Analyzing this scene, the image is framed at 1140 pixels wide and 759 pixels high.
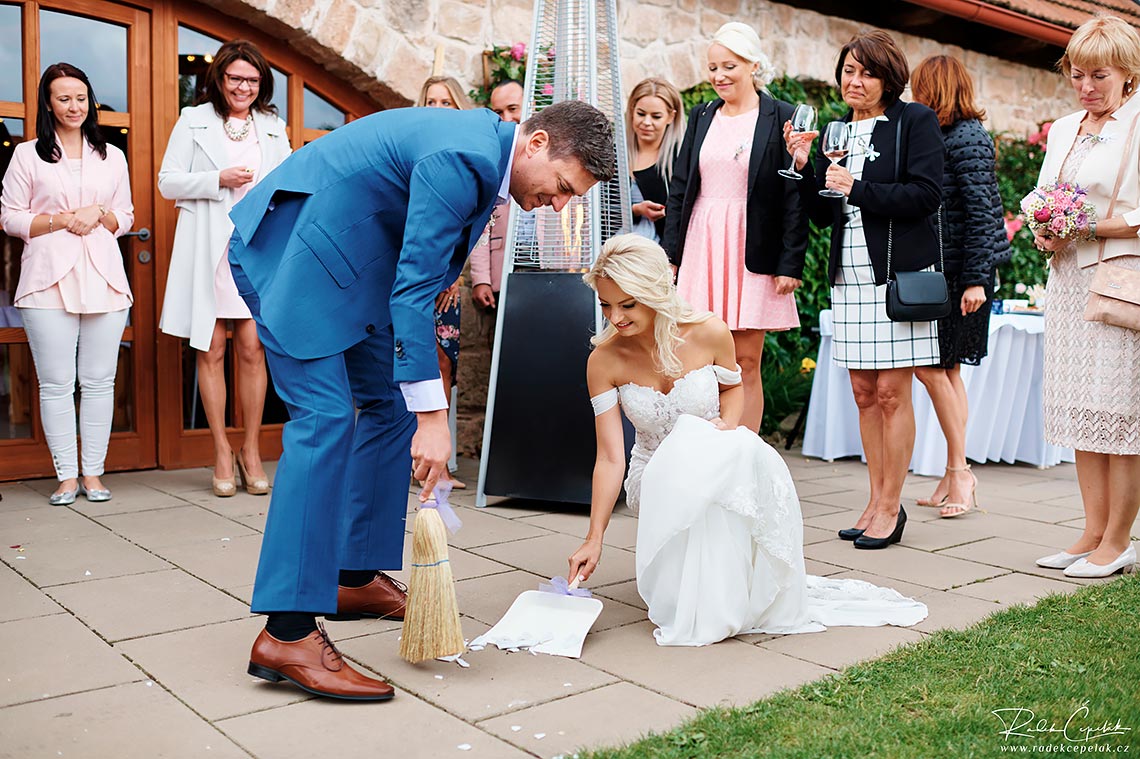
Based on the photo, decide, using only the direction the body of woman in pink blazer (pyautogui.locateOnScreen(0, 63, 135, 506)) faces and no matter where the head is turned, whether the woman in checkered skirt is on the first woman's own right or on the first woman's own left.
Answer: on the first woman's own left

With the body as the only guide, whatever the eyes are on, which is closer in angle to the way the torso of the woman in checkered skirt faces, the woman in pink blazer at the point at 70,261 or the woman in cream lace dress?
the woman in pink blazer

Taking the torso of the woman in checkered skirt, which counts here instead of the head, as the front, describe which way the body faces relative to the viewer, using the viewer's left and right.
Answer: facing the viewer and to the left of the viewer

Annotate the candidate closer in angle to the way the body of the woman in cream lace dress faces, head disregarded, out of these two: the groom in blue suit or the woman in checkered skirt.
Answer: the groom in blue suit

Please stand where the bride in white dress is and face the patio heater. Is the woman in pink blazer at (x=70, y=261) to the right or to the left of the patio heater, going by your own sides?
left

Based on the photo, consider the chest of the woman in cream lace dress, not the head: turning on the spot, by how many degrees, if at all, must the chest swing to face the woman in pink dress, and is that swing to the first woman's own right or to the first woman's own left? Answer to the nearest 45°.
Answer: approximately 45° to the first woman's own right

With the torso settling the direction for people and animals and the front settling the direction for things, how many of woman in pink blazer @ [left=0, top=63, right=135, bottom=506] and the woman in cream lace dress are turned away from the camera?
0

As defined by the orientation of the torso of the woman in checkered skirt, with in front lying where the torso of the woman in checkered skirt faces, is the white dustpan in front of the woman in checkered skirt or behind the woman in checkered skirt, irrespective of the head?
in front

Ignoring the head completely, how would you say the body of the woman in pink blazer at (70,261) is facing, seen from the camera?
toward the camera

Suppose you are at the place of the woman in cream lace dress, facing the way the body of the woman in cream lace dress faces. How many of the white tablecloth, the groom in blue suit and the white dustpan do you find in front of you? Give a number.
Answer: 2

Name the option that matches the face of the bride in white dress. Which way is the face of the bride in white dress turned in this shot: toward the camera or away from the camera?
toward the camera

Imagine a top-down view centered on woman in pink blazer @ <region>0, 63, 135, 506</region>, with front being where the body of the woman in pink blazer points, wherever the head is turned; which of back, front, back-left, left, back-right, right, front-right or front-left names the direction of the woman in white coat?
left

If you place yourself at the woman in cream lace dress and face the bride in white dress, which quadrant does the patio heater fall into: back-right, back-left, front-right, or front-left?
front-right

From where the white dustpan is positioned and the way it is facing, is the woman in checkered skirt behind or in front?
behind

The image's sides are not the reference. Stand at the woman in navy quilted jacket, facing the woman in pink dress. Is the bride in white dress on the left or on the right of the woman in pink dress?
left
